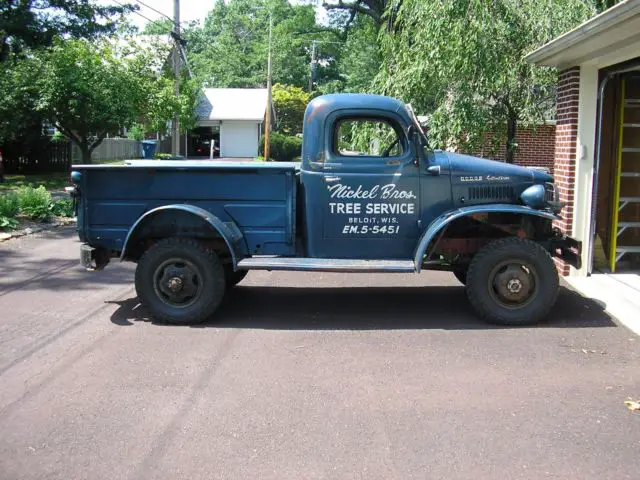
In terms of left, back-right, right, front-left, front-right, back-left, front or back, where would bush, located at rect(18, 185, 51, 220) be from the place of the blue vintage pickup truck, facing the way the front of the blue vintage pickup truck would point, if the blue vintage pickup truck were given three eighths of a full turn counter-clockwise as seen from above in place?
front

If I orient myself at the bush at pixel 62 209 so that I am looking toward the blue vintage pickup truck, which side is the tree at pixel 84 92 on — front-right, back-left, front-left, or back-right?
back-left

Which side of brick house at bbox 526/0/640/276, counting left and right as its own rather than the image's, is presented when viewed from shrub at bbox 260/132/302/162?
right

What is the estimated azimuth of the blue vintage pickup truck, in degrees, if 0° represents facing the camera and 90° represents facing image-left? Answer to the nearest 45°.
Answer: approximately 270°

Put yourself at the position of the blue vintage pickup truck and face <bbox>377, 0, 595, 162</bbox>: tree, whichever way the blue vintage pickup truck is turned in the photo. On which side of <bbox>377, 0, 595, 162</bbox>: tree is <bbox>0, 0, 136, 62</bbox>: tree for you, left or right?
left

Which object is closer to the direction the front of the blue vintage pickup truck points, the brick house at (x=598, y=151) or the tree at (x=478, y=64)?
the brick house

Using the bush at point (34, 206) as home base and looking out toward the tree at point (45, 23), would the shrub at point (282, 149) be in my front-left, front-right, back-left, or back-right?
front-right

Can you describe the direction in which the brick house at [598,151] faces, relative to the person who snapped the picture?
facing the viewer and to the left of the viewer

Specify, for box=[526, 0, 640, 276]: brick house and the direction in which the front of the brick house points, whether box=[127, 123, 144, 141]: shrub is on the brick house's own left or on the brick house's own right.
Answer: on the brick house's own right

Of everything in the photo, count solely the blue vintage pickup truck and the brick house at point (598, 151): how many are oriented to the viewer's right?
1

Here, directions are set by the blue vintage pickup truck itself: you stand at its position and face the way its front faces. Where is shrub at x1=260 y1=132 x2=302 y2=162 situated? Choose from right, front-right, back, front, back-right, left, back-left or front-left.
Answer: left

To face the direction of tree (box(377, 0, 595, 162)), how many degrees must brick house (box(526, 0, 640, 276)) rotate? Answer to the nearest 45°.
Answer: approximately 90° to its right
